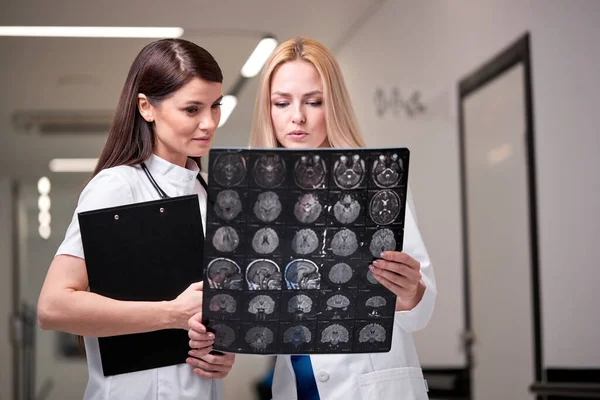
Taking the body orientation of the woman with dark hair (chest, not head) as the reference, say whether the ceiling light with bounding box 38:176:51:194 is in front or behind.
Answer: behind

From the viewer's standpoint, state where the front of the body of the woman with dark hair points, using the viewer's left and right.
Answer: facing the viewer and to the right of the viewer

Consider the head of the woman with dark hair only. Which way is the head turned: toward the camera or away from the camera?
toward the camera

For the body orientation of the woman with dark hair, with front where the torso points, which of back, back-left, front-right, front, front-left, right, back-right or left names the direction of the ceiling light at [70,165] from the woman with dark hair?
back-left

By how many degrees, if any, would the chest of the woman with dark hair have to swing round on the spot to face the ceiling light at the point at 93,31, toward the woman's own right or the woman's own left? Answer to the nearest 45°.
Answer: approximately 135° to the woman's own left

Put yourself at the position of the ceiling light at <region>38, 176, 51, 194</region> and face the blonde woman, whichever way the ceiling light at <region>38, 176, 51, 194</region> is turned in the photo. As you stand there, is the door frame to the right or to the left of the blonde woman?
left

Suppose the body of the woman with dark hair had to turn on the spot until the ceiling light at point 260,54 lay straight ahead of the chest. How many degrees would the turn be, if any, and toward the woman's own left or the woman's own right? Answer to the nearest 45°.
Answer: approximately 135° to the woman's own left

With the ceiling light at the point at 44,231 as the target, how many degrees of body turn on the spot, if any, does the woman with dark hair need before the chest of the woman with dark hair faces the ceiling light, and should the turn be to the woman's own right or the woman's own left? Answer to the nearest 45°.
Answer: approximately 135° to the woman's own left

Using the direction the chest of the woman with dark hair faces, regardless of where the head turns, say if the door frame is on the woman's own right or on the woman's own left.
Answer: on the woman's own left

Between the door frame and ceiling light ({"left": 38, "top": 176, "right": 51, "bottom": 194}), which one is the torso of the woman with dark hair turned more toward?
the door frame

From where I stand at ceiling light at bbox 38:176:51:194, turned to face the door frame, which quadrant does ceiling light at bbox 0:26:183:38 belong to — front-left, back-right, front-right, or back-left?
front-right

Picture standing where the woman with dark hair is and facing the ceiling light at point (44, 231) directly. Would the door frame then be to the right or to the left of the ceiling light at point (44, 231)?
right

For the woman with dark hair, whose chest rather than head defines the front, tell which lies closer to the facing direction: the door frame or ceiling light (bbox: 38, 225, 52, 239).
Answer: the door frame
